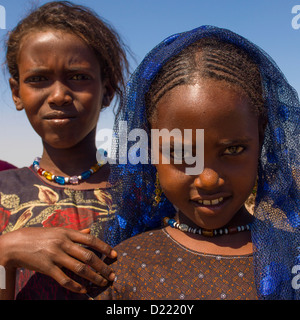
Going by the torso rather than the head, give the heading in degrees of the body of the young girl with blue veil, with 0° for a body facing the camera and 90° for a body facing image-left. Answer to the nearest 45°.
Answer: approximately 0°
